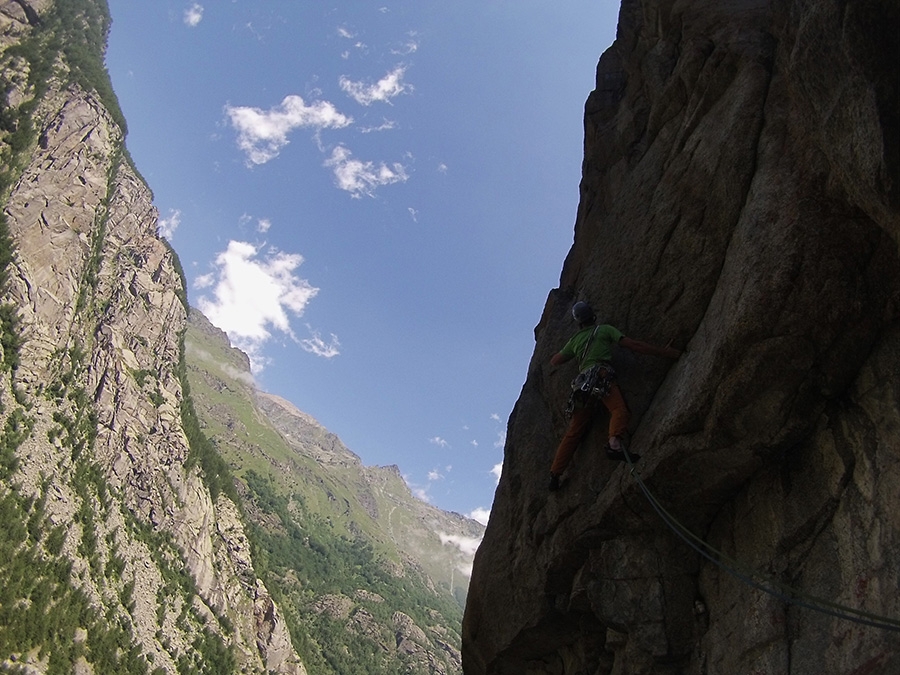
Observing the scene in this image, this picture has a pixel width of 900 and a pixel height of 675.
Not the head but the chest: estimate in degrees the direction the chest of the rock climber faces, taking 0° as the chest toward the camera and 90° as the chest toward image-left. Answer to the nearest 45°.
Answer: approximately 180°
